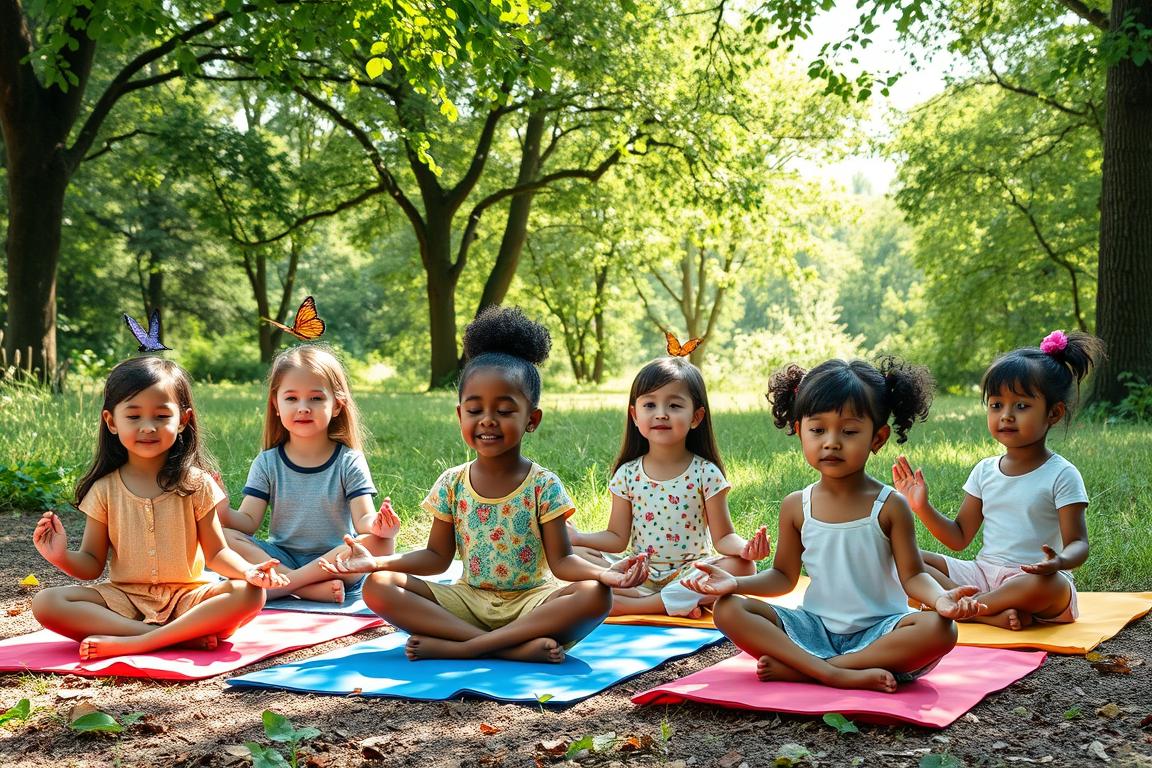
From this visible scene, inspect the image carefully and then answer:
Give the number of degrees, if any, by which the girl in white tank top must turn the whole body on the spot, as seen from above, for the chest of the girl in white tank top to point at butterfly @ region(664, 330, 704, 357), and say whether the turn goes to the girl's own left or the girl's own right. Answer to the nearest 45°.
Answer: approximately 135° to the girl's own right

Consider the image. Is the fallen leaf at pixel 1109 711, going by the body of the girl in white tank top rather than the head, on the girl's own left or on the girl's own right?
on the girl's own left

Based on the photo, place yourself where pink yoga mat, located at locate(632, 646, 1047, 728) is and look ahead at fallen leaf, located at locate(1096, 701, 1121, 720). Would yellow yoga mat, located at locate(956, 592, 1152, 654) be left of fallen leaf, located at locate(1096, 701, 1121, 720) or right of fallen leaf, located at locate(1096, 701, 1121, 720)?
left

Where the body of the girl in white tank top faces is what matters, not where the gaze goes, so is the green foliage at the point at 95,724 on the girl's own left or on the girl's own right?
on the girl's own right

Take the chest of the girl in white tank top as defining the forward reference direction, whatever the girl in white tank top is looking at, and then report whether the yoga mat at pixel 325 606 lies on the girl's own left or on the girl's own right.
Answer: on the girl's own right

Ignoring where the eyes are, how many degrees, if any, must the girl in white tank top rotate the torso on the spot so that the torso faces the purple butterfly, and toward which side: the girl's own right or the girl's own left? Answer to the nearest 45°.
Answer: approximately 90° to the girl's own right

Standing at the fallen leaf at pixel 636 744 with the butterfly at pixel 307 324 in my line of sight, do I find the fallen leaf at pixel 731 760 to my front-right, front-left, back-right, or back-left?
back-right

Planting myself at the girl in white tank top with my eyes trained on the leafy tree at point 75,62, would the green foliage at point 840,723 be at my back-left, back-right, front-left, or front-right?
back-left

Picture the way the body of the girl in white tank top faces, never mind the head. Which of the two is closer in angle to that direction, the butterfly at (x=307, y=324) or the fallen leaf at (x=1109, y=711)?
the fallen leaf

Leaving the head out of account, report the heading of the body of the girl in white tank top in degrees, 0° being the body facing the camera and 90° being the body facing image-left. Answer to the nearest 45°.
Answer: approximately 0°

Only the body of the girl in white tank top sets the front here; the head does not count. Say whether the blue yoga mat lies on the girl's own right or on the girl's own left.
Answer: on the girl's own right

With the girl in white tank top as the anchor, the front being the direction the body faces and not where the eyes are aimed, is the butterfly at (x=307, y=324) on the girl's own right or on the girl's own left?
on the girl's own right
